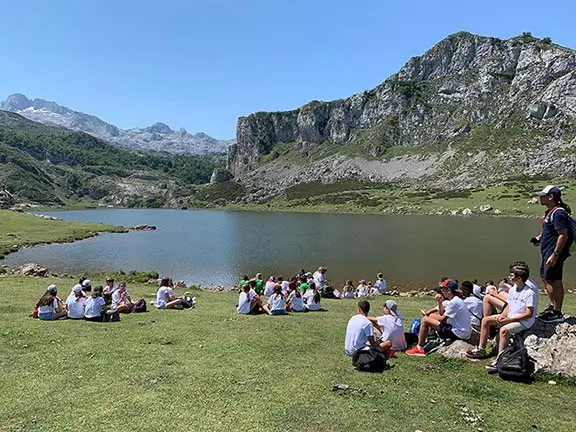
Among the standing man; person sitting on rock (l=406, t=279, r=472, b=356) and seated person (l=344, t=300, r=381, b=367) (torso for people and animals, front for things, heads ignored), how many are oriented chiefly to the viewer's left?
2

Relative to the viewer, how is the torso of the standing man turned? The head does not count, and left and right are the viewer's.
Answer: facing to the left of the viewer

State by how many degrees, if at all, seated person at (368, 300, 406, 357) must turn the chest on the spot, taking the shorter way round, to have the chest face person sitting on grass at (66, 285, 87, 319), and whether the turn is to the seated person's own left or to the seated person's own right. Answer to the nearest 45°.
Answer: approximately 45° to the seated person's own left

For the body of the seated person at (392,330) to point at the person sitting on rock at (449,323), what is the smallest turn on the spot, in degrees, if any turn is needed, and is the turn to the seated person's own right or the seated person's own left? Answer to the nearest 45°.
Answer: approximately 135° to the seated person's own right

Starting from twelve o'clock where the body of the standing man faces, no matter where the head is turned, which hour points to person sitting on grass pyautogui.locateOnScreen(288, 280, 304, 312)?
The person sitting on grass is roughly at 1 o'clock from the standing man.

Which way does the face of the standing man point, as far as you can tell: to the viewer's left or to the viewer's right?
to the viewer's left

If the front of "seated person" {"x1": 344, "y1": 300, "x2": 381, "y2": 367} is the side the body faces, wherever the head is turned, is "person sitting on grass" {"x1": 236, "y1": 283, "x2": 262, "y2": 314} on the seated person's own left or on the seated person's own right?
on the seated person's own left

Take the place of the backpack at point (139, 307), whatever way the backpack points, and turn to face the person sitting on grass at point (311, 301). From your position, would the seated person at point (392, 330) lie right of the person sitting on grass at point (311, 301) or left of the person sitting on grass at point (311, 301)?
right

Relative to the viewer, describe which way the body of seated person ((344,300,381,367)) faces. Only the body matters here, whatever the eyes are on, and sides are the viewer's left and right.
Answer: facing away from the viewer and to the right of the viewer

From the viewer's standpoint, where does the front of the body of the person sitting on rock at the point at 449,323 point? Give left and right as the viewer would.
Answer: facing to the left of the viewer

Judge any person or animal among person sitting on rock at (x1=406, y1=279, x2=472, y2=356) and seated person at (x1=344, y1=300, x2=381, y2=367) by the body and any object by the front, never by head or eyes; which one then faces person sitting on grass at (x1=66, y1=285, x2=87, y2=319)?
person sitting on rock at (x1=406, y1=279, x2=472, y2=356)
